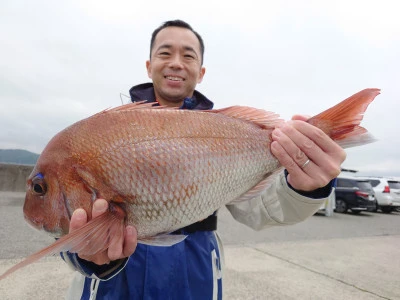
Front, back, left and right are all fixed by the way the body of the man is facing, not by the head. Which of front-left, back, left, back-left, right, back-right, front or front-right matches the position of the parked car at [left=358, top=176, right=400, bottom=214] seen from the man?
back-left

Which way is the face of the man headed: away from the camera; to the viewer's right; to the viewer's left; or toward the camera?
toward the camera

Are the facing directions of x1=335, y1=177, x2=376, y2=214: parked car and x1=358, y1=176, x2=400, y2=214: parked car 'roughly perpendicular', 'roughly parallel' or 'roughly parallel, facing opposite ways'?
roughly parallel

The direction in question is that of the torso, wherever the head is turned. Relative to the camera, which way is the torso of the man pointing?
toward the camera
